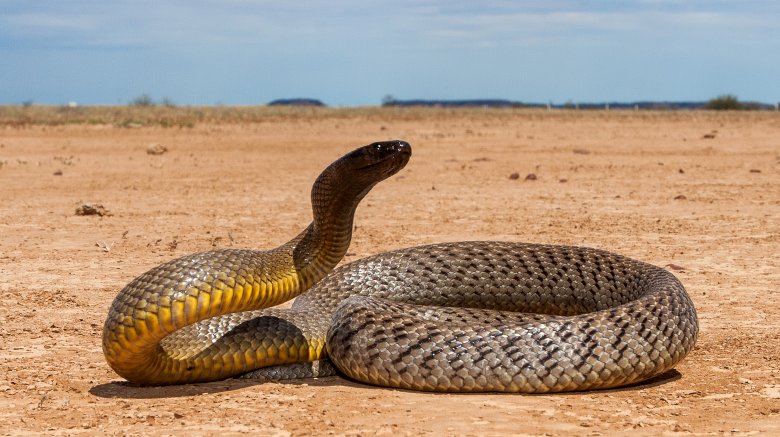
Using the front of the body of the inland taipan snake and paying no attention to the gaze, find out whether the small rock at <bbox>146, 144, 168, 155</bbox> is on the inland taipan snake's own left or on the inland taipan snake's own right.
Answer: on the inland taipan snake's own left

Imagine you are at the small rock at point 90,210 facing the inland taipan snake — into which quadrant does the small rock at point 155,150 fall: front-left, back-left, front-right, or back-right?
back-left

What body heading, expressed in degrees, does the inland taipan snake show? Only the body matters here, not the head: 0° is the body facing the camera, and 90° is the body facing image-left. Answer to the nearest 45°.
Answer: approximately 270°

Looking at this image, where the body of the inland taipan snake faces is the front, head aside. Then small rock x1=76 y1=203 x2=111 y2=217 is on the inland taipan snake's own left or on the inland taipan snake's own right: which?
on the inland taipan snake's own left
